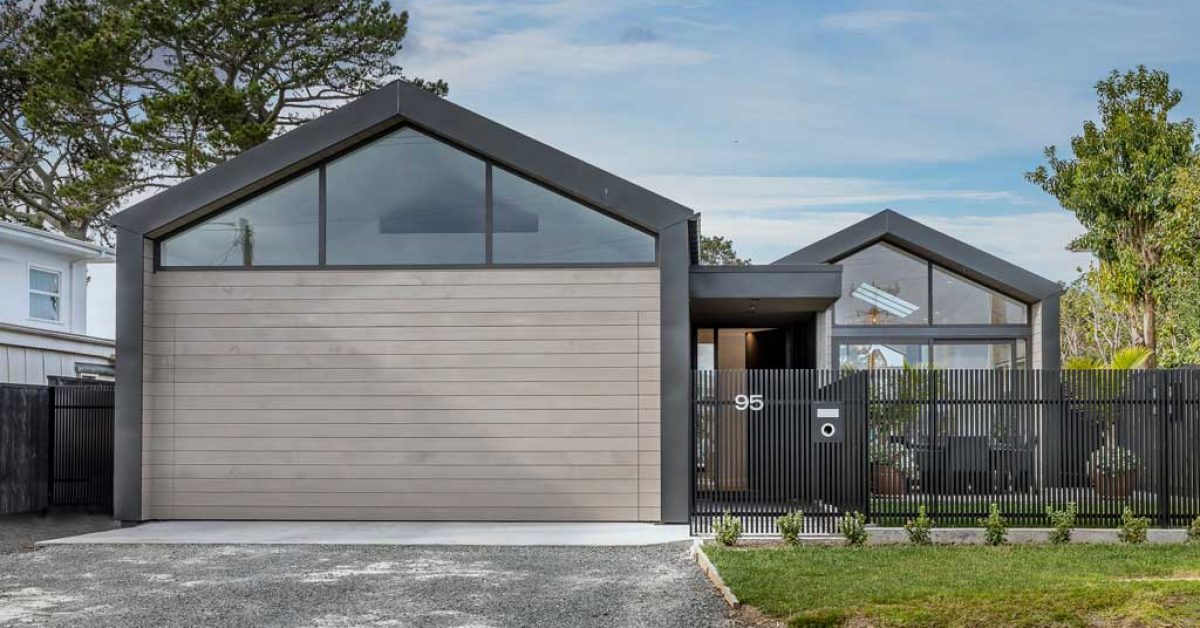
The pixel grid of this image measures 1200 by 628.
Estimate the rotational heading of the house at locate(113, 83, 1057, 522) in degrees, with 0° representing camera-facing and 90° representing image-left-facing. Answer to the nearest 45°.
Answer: approximately 0°

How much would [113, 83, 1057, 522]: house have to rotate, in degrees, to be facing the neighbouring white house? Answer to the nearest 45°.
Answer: approximately 135° to its right

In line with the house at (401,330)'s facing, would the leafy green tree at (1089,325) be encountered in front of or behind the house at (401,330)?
behind

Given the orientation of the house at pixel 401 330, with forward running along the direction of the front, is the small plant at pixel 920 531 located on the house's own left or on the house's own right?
on the house's own left

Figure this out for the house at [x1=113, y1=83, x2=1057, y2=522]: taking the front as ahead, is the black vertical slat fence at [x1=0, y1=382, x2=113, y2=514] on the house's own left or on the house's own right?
on the house's own right

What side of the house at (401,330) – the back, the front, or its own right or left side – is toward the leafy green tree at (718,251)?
back

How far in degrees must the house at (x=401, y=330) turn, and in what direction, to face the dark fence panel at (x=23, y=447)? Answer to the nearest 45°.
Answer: approximately 90° to its right

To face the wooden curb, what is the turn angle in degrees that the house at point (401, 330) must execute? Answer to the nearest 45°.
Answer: approximately 45° to its left

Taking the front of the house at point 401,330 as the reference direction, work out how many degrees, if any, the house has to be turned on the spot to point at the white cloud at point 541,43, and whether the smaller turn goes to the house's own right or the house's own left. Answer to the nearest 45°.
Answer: approximately 180°
